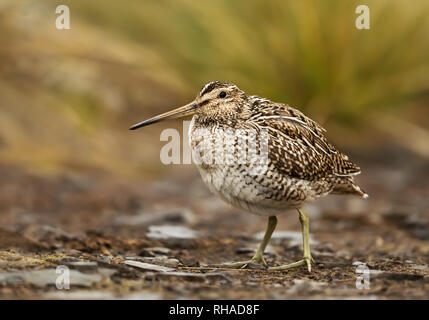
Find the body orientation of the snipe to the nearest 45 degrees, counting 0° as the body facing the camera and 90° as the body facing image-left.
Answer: approximately 90°
